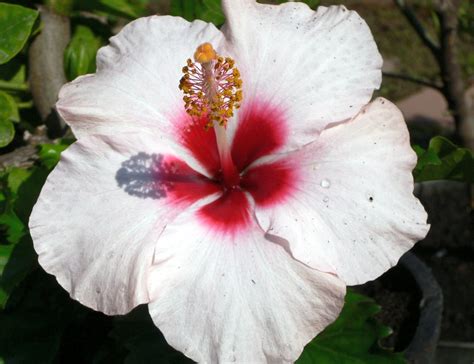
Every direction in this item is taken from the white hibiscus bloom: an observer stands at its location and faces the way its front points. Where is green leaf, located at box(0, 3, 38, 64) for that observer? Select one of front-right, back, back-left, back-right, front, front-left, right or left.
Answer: back-right

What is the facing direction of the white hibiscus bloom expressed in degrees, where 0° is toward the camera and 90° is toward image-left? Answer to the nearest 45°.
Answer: approximately 0°

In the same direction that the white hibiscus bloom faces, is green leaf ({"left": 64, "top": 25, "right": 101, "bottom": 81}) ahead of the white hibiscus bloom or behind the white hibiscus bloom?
behind
